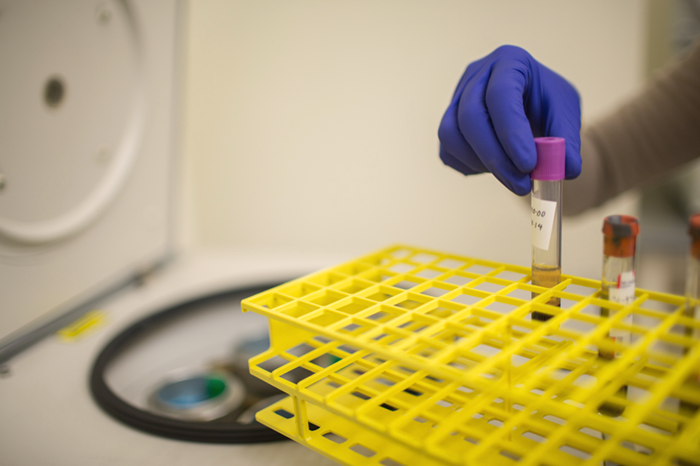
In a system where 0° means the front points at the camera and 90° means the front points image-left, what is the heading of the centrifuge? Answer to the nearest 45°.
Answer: approximately 315°

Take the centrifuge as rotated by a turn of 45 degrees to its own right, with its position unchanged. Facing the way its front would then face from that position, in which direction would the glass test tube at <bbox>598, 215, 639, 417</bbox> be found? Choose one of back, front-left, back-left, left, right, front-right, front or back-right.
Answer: front-left

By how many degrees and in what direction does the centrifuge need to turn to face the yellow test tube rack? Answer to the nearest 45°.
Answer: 0° — it already faces it
